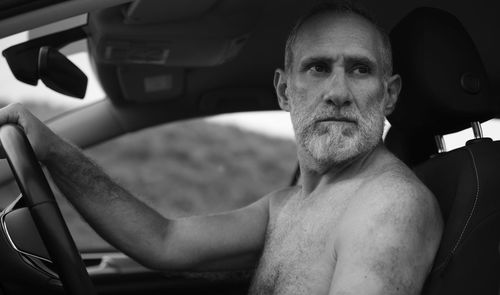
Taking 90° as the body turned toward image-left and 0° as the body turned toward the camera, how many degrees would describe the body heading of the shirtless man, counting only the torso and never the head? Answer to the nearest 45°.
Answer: approximately 45°
